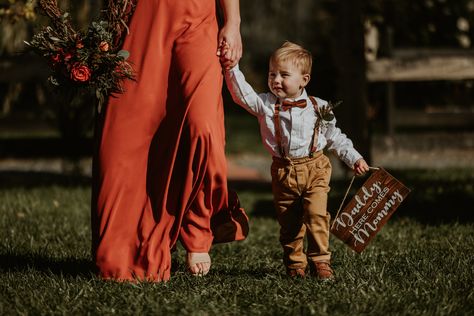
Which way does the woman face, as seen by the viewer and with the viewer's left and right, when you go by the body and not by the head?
facing the viewer

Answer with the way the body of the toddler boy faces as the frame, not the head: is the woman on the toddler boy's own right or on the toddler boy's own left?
on the toddler boy's own right

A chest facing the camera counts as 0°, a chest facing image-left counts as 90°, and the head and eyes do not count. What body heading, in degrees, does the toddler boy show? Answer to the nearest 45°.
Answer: approximately 0°

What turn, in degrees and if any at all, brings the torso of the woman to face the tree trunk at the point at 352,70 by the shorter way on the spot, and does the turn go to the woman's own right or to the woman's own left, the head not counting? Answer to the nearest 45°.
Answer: approximately 135° to the woman's own left

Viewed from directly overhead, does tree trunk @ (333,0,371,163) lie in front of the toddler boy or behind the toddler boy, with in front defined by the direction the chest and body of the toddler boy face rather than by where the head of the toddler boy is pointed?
behind

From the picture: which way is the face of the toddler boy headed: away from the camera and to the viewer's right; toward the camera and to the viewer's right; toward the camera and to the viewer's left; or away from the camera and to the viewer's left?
toward the camera and to the viewer's left

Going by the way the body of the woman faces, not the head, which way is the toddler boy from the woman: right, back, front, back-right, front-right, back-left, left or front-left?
left

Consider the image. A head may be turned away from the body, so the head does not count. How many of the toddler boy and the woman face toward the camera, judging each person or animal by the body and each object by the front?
2

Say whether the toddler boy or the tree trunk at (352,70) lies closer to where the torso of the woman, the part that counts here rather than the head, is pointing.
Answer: the toddler boy
